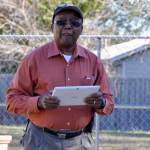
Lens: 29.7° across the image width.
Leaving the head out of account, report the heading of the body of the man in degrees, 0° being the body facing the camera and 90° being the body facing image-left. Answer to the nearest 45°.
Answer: approximately 0°
